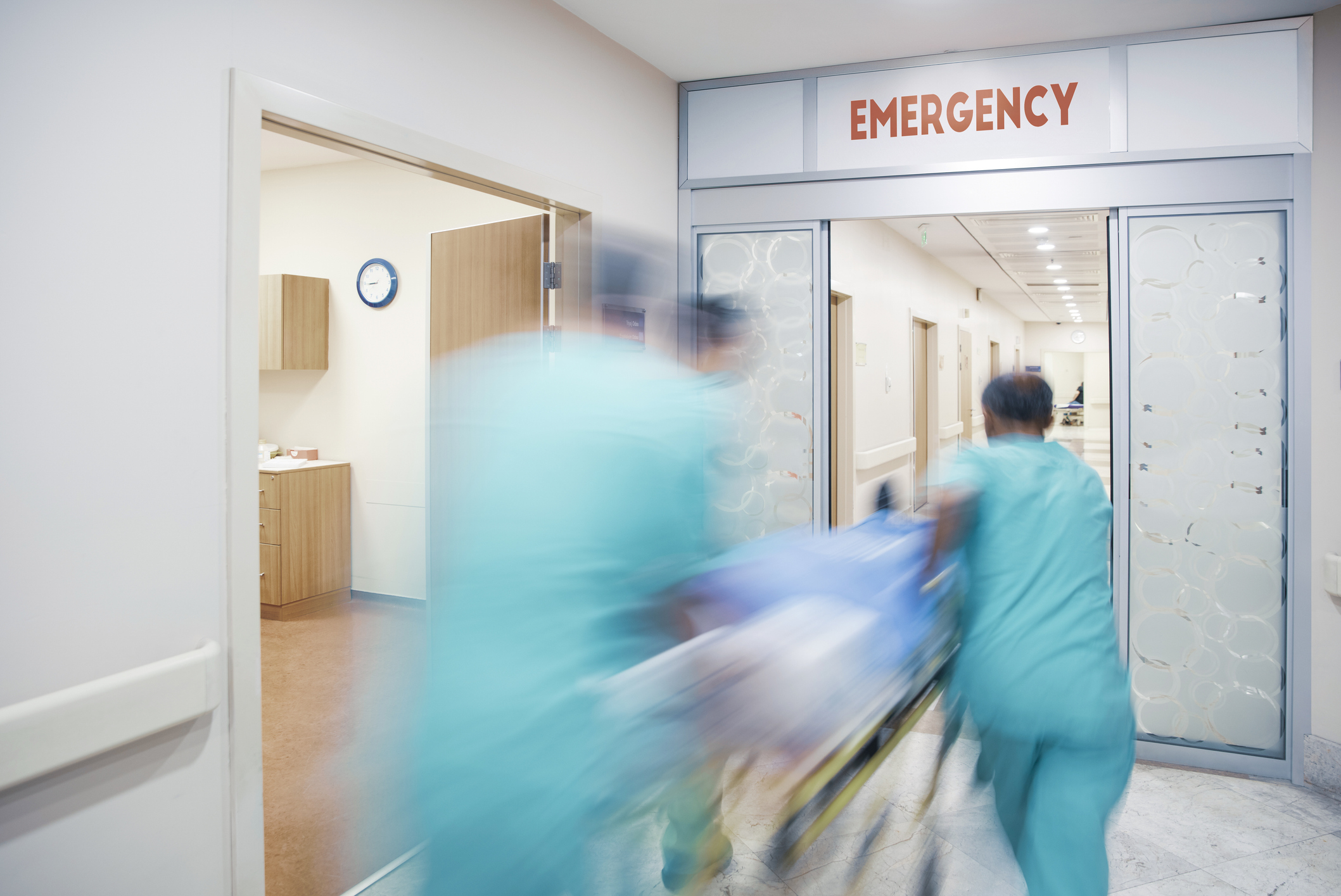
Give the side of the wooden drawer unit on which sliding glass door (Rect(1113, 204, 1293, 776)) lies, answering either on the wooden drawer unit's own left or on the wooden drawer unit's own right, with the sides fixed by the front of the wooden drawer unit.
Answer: on the wooden drawer unit's own left

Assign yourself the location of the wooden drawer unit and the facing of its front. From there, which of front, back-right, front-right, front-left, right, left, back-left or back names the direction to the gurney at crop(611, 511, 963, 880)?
front-left

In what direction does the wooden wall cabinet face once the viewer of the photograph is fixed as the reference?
facing the viewer and to the left of the viewer

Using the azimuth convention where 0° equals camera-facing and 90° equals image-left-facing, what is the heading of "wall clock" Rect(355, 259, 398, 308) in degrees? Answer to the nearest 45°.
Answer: approximately 45°

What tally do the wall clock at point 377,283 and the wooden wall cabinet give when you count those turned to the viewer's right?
0

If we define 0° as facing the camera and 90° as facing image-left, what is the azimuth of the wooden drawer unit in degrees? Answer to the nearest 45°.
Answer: approximately 45°

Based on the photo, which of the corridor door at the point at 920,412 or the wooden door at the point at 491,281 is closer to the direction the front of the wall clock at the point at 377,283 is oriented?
the wooden door

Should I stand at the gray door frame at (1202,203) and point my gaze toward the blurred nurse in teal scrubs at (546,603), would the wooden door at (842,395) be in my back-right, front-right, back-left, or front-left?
back-right
